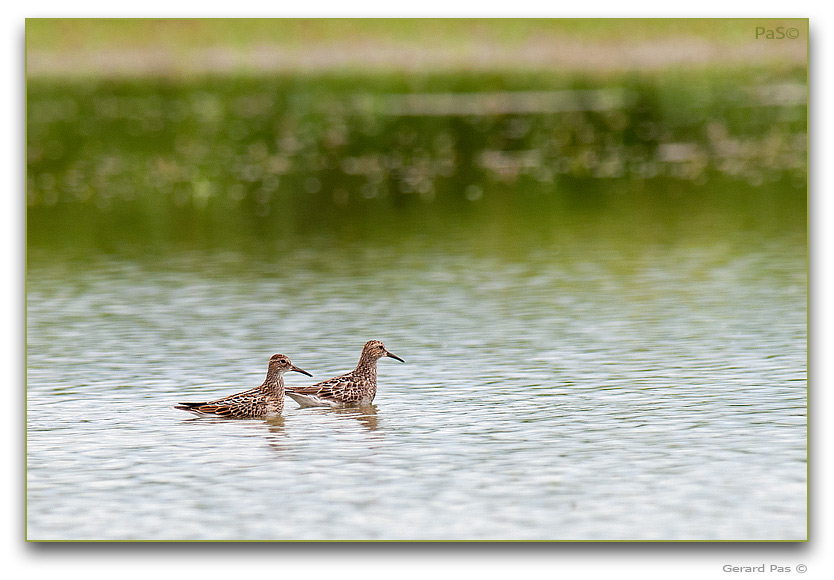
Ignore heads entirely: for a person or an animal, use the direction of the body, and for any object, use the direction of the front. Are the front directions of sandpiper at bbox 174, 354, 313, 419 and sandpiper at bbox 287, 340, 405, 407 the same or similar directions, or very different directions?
same or similar directions

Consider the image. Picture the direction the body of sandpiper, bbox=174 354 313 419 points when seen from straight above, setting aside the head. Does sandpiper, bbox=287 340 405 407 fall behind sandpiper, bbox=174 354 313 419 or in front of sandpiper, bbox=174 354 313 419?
in front

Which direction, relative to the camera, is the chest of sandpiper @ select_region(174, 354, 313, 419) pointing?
to the viewer's right

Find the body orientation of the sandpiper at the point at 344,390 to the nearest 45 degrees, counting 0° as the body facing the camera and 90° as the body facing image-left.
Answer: approximately 270°

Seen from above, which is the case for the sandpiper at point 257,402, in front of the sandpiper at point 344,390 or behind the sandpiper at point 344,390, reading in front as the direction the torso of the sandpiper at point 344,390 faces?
behind

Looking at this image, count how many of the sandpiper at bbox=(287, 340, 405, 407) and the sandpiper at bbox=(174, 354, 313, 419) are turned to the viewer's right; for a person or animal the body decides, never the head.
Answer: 2
